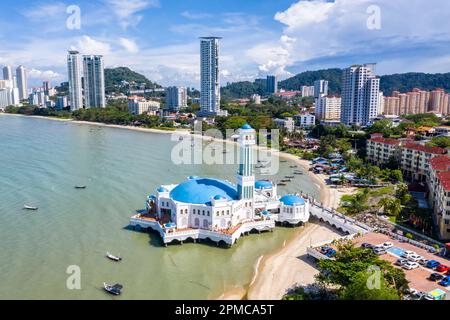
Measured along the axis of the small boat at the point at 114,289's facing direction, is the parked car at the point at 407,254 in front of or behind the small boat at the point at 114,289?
behind

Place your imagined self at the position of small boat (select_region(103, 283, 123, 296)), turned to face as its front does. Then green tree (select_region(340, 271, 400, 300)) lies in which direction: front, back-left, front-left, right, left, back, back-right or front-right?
back

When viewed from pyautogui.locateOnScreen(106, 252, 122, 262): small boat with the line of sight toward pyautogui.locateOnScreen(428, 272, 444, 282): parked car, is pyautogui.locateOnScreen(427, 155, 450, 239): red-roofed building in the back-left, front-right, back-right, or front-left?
front-left

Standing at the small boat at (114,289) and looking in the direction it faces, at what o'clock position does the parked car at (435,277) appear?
The parked car is roughly at 5 o'clock from the small boat.

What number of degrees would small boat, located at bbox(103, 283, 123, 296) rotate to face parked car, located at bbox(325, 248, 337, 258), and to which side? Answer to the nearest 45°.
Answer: approximately 135° to its right

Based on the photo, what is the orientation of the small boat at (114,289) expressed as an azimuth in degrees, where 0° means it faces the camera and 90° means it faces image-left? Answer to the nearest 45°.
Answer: approximately 135°

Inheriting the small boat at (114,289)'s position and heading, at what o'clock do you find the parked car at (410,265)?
The parked car is roughly at 5 o'clock from the small boat.

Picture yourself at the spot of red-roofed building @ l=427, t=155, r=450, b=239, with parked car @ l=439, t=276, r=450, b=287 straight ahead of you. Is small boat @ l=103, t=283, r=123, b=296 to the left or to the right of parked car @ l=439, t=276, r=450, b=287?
right

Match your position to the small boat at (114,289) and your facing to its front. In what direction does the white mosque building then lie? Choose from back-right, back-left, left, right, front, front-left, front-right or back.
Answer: right

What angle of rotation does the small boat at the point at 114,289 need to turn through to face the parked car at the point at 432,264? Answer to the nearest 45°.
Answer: approximately 135° to its right

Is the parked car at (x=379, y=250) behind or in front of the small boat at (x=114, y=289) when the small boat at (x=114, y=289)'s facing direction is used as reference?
behind

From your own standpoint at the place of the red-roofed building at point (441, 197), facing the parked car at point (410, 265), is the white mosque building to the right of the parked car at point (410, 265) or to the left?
right

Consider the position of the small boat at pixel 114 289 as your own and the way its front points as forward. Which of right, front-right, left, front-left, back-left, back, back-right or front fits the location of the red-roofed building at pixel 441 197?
back-right

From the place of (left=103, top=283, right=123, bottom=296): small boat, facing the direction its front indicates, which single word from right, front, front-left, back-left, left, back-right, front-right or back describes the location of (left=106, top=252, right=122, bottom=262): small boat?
front-right

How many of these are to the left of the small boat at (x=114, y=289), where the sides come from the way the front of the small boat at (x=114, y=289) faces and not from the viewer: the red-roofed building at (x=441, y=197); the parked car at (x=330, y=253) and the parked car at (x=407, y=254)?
0

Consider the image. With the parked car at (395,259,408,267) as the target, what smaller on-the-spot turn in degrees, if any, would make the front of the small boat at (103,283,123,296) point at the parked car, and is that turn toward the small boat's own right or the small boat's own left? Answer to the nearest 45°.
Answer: approximately 135° to the small boat's own right
